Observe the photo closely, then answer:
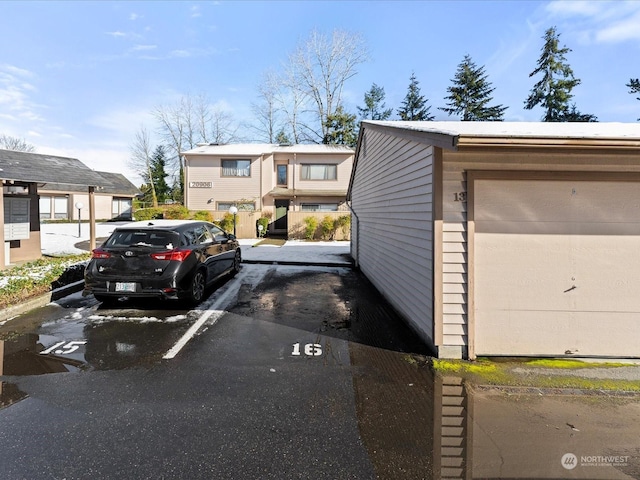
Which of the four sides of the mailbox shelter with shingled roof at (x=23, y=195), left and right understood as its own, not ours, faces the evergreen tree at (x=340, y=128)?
left

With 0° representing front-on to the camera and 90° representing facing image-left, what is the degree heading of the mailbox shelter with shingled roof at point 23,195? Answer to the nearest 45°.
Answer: approximately 315°

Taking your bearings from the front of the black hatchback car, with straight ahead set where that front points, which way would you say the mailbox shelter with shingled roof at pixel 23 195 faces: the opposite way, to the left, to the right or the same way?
to the right

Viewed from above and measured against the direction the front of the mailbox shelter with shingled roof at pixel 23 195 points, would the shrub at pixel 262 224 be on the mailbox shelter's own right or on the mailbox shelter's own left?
on the mailbox shelter's own left

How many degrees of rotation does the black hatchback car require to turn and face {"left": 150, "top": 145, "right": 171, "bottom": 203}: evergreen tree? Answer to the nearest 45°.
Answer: approximately 45° to its left

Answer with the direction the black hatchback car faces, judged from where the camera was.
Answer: facing away from the viewer and to the right of the viewer

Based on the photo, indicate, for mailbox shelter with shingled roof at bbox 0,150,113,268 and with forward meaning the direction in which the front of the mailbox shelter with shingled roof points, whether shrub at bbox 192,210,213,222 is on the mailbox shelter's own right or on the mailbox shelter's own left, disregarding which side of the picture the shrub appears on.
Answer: on the mailbox shelter's own left

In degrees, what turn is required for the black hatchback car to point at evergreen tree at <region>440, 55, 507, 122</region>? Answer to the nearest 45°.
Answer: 0° — it already faces it

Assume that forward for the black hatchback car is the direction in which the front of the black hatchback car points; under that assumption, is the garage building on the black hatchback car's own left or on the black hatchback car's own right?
on the black hatchback car's own right

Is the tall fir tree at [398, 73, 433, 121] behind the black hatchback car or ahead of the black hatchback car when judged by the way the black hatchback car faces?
ahead
